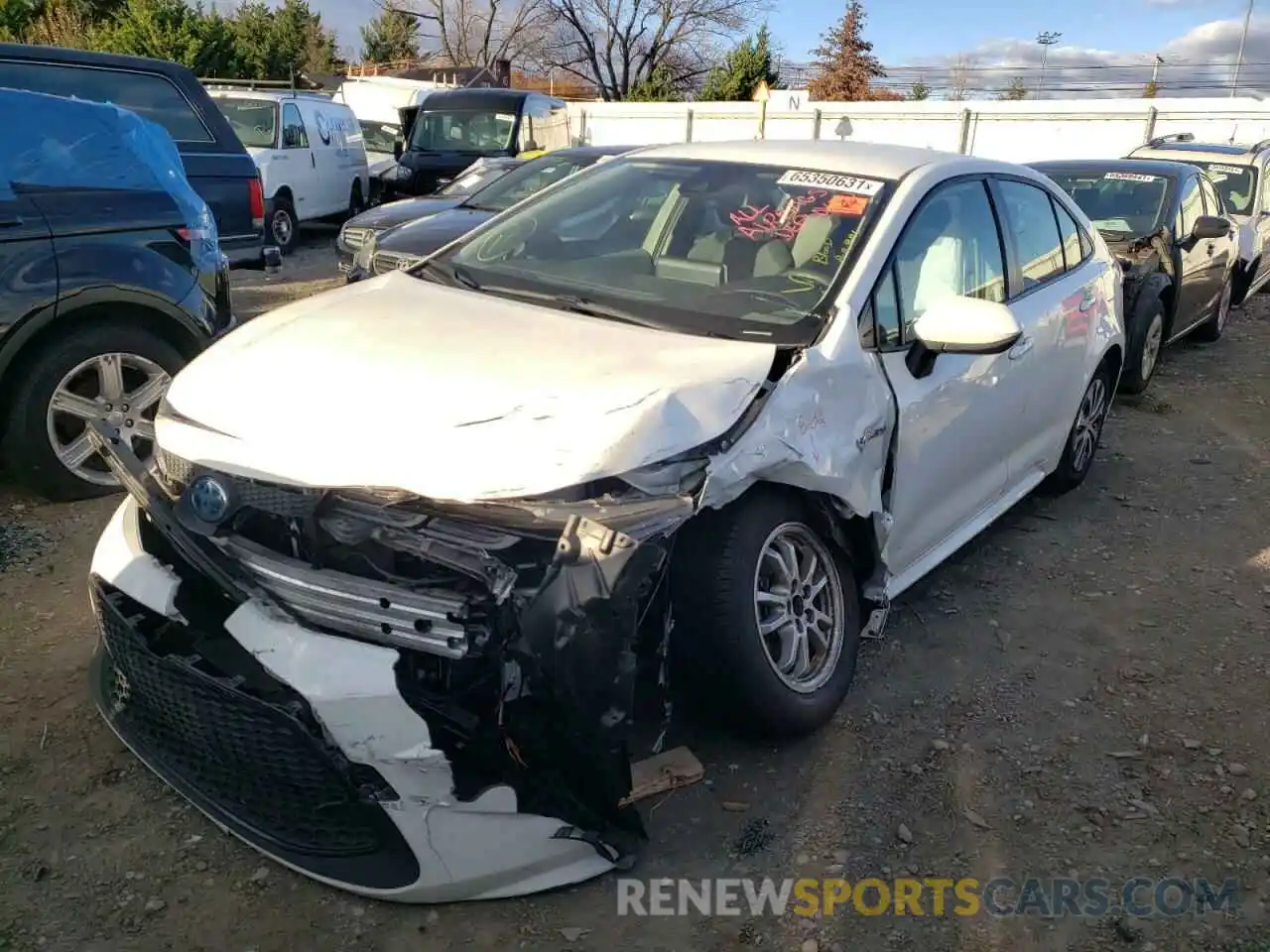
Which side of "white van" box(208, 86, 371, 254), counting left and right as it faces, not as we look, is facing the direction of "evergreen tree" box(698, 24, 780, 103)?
back

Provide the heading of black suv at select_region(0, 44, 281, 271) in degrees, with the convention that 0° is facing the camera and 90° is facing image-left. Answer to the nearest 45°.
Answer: approximately 90°

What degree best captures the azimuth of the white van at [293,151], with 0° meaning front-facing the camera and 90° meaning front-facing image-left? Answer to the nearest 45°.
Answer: approximately 45°

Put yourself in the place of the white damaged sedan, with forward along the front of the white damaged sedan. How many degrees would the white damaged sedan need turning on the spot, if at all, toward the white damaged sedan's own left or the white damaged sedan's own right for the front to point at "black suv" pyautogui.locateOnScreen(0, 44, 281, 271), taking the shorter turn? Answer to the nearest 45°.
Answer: approximately 90° to the white damaged sedan's own right

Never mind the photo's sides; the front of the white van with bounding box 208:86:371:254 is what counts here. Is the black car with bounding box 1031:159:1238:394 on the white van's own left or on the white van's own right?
on the white van's own left

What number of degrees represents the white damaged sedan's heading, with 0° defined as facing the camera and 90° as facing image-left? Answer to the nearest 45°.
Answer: approximately 45°
